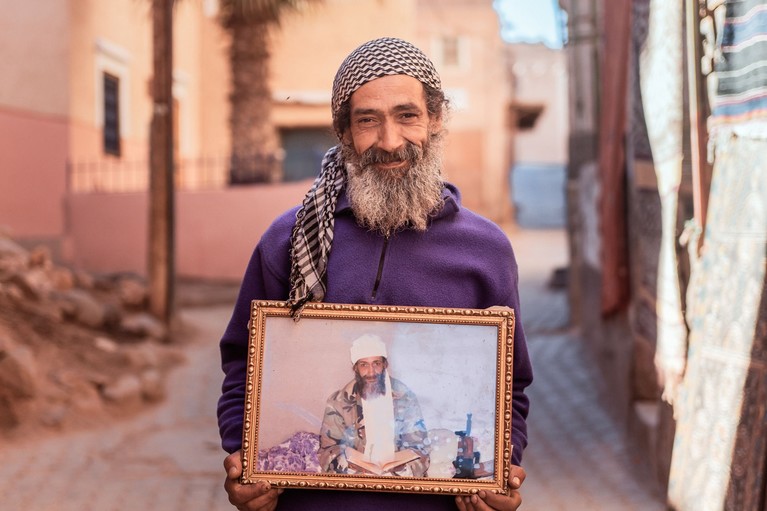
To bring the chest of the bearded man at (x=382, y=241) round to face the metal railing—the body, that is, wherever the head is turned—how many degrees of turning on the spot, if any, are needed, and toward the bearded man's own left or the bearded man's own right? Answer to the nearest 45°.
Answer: approximately 180°

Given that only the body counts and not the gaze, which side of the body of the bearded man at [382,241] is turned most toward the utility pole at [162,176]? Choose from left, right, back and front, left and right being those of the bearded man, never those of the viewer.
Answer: back

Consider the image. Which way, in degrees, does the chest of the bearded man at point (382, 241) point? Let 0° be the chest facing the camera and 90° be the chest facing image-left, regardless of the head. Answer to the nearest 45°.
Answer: approximately 0°

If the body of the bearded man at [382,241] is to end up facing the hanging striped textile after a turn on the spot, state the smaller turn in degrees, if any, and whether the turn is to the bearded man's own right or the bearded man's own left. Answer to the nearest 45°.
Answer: approximately 135° to the bearded man's own left

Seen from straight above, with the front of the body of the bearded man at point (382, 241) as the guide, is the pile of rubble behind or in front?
behind

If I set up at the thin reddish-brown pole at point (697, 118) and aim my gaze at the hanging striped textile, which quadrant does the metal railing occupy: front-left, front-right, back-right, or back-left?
back-right

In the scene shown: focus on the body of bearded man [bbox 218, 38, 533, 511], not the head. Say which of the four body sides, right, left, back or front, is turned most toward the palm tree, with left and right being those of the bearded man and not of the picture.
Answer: back

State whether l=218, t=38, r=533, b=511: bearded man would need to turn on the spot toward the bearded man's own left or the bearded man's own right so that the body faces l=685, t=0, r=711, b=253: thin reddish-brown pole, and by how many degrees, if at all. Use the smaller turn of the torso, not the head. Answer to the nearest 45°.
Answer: approximately 135° to the bearded man's own left
